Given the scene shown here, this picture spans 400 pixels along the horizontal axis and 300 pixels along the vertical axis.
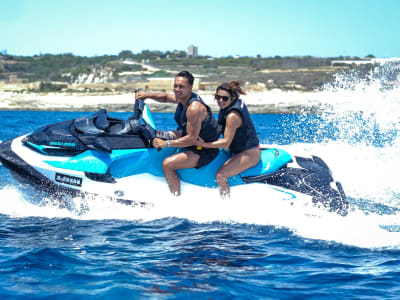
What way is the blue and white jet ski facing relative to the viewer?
to the viewer's left

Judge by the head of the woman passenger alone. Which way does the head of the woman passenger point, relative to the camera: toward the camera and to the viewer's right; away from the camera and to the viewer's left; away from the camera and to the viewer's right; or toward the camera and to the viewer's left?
toward the camera and to the viewer's left

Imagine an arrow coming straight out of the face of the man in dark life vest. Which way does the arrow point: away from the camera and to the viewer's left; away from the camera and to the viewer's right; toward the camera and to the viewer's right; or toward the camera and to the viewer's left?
toward the camera and to the viewer's left

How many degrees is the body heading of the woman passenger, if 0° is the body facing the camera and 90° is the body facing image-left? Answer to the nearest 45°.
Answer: approximately 90°
